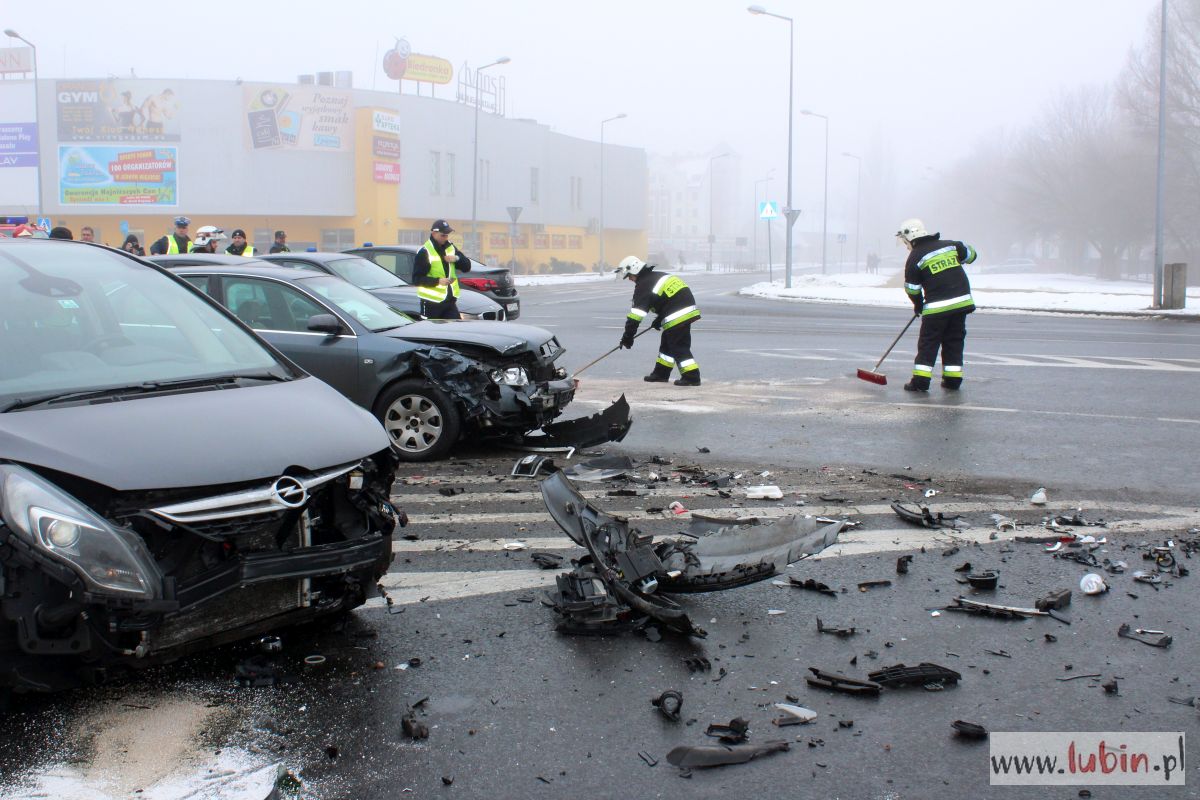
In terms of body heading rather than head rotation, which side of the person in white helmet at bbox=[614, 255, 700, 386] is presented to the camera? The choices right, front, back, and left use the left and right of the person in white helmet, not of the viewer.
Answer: left

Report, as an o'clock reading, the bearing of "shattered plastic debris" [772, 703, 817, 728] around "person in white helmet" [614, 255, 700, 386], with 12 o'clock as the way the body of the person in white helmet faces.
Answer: The shattered plastic debris is roughly at 9 o'clock from the person in white helmet.

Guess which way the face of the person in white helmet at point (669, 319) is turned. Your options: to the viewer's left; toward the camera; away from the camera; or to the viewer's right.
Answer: to the viewer's left

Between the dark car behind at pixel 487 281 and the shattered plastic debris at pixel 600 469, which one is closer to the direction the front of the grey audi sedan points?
the shattered plastic debris

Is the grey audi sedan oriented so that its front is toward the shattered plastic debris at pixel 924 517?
yes

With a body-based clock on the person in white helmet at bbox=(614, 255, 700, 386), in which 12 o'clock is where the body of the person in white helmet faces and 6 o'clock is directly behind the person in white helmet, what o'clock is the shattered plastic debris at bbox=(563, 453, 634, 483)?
The shattered plastic debris is roughly at 9 o'clock from the person in white helmet.

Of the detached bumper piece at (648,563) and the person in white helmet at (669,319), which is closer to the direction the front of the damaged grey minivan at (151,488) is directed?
the detached bumper piece

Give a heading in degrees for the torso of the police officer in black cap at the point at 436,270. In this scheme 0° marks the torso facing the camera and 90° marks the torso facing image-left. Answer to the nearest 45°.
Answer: approximately 315°
